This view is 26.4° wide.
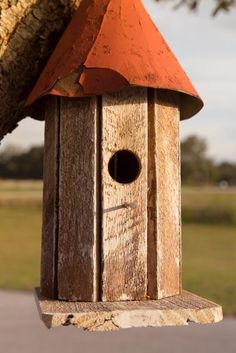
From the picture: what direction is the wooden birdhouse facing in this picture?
toward the camera
